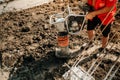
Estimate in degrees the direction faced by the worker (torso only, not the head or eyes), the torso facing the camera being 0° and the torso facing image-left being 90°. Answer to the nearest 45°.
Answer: approximately 45°
